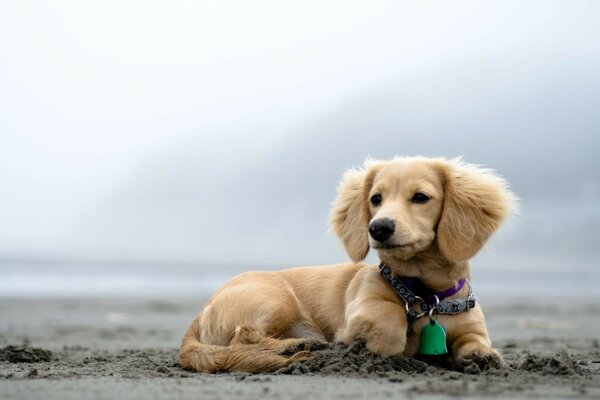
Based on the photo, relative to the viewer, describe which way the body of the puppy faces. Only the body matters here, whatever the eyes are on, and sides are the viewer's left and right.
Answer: facing the viewer and to the right of the viewer
